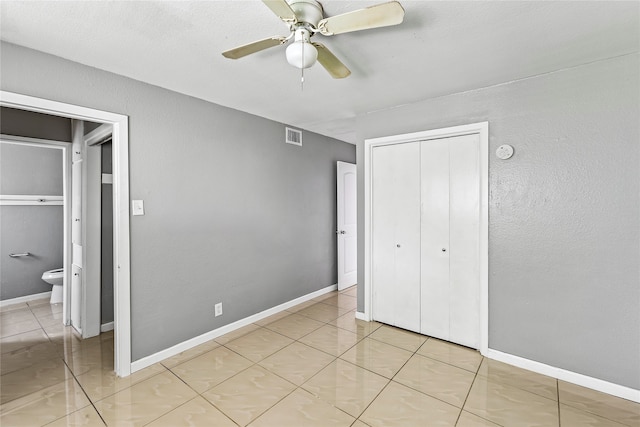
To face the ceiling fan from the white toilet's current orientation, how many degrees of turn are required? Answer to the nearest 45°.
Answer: approximately 90° to its left

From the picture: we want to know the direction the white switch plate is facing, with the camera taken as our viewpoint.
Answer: facing the viewer

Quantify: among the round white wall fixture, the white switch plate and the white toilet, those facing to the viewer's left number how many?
1

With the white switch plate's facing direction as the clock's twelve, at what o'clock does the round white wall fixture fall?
The round white wall fixture is roughly at 10 o'clock from the white switch plate.

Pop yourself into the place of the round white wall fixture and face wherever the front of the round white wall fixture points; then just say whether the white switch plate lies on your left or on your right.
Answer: on your right

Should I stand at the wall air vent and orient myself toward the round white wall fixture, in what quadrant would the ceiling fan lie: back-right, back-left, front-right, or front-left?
front-right
